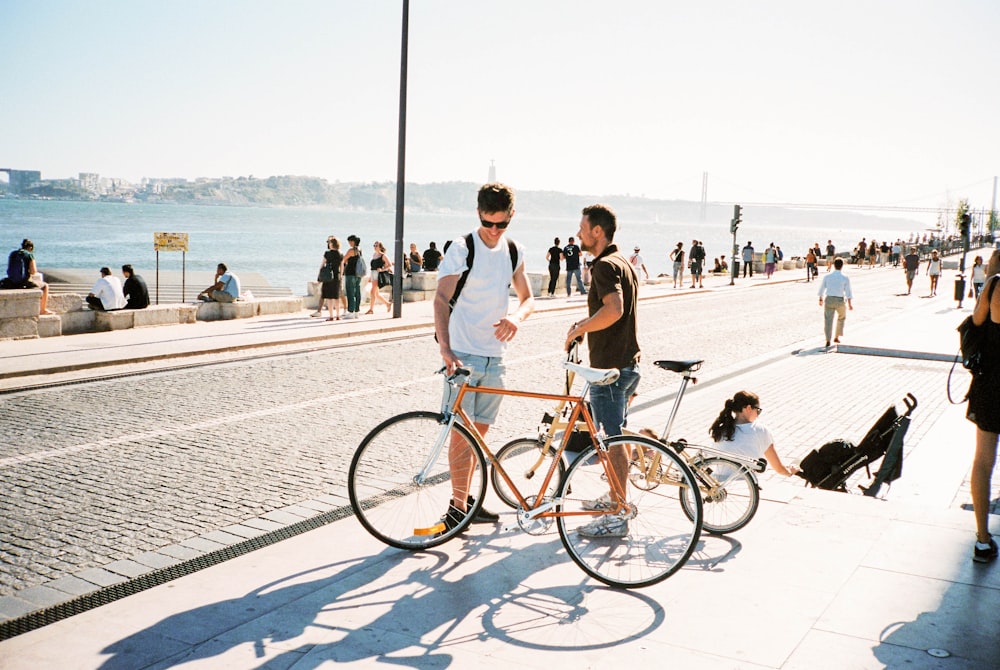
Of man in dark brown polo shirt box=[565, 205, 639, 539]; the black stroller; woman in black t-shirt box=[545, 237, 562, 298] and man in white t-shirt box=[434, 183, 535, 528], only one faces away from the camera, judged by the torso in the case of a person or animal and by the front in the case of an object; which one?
woman in black t-shirt box=[545, 237, 562, 298]

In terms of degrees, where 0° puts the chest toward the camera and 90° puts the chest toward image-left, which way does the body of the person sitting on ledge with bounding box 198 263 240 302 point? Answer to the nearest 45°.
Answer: approximately 90°

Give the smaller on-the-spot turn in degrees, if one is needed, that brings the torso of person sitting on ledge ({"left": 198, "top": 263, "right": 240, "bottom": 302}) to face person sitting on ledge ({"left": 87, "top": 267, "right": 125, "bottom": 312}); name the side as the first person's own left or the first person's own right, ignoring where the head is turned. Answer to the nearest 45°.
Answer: approximately 45° to the first person's own left

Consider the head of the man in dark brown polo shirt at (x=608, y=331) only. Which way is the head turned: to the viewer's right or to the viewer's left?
to the viewer's left

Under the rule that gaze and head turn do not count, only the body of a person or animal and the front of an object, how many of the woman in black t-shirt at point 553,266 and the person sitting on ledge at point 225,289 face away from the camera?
1

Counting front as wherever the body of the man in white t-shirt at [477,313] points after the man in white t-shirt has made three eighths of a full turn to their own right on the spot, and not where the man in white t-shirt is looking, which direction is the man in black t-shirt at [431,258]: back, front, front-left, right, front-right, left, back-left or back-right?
right

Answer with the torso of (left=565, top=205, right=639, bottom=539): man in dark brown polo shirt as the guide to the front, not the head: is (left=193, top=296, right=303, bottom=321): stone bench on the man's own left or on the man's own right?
on the man's own right

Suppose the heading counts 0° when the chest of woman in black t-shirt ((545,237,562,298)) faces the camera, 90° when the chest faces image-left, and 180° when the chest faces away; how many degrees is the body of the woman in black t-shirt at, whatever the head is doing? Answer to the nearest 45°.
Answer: approximately 180°

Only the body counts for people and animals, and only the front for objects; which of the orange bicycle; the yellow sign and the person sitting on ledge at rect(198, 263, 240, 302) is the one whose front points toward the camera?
the yellow sign

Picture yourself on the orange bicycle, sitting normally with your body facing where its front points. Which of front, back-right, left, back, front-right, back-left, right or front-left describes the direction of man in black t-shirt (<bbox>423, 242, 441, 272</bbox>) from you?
right

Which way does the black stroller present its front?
to the viewer's left
